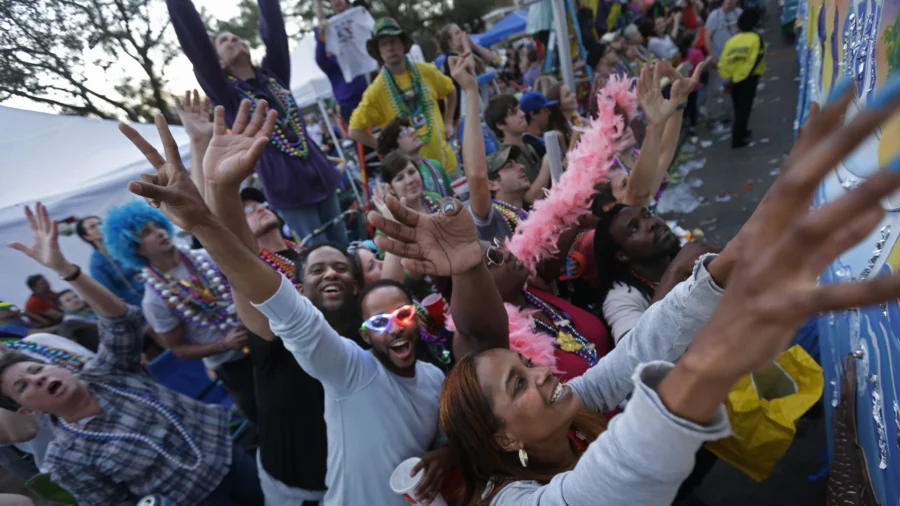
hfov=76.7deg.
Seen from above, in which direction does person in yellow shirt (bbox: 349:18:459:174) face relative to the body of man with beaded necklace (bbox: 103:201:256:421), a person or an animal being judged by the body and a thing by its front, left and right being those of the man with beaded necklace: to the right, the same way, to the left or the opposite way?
to the right

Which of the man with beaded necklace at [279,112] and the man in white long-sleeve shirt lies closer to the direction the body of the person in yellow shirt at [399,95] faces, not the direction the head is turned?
the man in white long-sleeve shirt

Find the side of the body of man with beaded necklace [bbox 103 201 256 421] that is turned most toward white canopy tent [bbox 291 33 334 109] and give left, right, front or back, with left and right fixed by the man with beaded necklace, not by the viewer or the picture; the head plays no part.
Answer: left

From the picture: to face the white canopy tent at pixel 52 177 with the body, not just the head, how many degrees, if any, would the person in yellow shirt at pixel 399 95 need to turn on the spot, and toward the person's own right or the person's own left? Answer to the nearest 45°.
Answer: approximately 90° to the person's own right

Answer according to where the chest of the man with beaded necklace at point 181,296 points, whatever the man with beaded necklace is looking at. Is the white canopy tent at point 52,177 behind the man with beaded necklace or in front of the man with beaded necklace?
behind

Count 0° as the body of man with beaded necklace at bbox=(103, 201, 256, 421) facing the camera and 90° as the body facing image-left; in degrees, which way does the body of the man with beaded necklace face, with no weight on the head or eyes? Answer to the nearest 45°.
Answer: approximately 315°

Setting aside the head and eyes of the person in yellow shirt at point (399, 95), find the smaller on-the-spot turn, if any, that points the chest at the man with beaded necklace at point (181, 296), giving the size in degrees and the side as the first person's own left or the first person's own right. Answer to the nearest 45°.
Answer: approximately 45° to the first person's own right

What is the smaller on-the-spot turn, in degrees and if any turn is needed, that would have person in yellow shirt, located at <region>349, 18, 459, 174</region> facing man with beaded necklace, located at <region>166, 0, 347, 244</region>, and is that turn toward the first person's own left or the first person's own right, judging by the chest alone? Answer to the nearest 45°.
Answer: approximately 45° to the first person's own right

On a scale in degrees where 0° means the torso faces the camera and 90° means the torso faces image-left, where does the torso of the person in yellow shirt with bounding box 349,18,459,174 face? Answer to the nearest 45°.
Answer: approximately 0°
